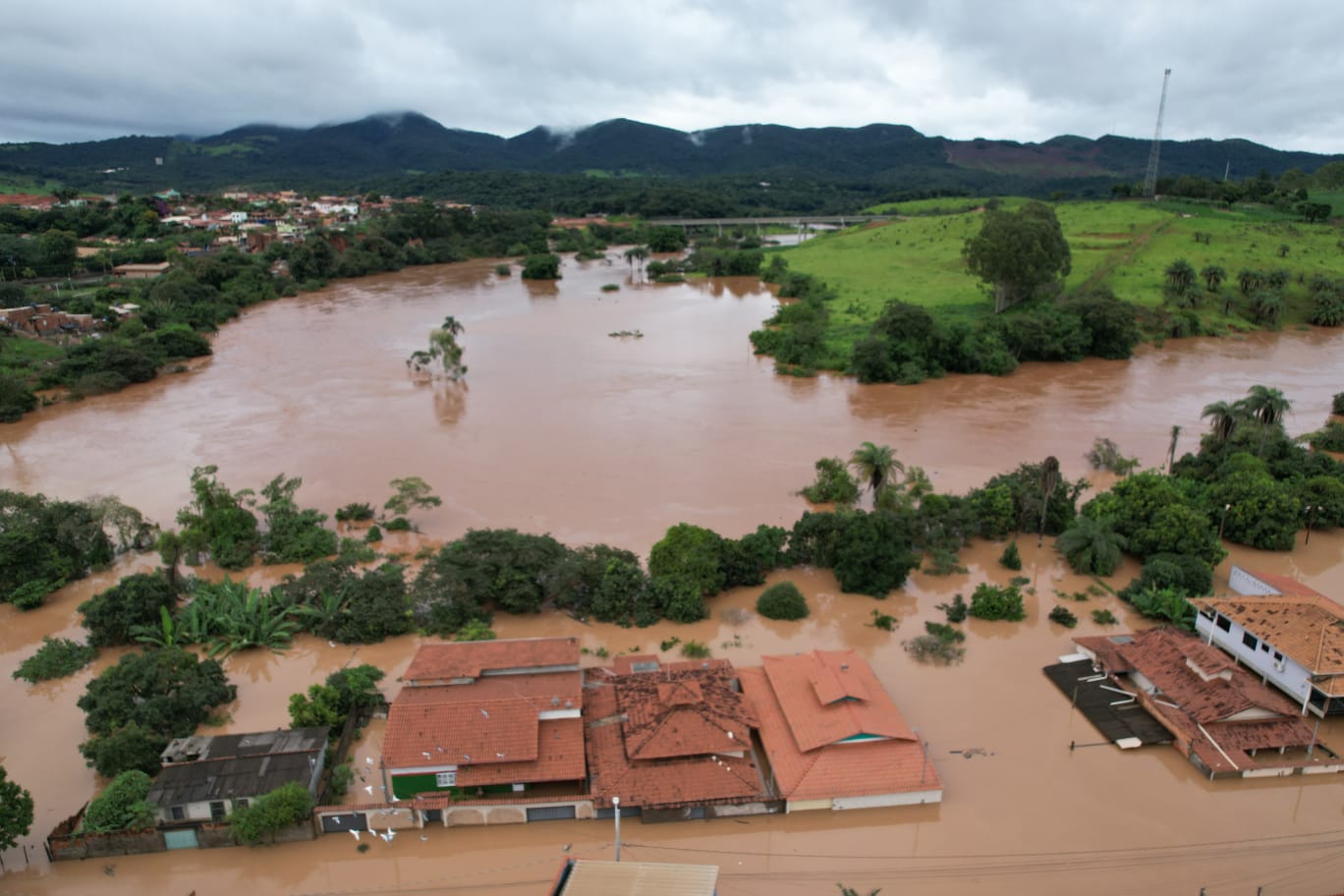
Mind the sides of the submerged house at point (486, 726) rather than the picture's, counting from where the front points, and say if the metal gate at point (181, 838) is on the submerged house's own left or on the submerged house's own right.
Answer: on the submerged house's own right

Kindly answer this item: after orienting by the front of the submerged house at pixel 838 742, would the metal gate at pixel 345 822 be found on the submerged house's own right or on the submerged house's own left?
on the submerged house's own right

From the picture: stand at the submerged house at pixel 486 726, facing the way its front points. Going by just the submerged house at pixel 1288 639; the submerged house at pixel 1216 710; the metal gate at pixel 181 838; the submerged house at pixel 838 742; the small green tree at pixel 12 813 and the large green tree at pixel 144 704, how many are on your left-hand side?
3

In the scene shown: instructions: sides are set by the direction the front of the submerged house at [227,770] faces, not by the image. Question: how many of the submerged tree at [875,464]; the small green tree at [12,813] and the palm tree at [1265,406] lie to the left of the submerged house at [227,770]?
2

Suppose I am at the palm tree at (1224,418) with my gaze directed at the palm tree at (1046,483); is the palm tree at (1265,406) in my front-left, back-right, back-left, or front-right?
back-left

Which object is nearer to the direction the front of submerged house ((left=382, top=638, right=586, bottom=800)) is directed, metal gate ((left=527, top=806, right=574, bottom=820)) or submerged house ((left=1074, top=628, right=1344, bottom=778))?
the metal gate

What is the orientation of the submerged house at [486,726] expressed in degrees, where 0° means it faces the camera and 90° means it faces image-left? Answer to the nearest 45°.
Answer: approximately 0°

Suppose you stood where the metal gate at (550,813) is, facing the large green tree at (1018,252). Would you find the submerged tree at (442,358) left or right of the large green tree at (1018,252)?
left

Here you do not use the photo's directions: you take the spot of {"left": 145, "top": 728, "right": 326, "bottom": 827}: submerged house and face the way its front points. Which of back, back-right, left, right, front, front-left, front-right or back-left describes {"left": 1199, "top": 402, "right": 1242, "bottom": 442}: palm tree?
left

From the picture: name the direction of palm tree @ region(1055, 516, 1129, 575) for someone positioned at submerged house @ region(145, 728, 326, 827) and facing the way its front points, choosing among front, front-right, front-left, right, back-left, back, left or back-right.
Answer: left

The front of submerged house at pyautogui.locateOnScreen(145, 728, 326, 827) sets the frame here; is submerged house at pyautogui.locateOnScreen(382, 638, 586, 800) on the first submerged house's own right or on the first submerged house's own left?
on the first submerged house's own left

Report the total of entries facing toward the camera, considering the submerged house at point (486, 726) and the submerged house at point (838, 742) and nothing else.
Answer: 2
